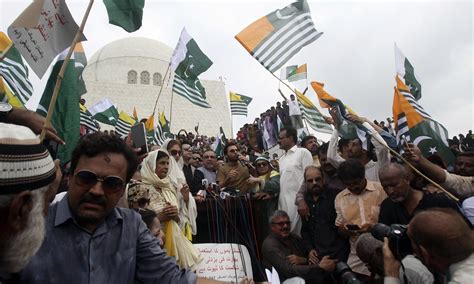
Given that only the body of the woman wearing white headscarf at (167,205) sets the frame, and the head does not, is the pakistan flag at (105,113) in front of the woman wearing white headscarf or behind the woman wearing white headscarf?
behind

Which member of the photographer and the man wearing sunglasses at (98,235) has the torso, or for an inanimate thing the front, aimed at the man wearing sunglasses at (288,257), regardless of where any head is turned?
the photographer

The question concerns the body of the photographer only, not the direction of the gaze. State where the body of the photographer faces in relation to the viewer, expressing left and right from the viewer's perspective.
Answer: facing away from the viewer and to the left of the viewer

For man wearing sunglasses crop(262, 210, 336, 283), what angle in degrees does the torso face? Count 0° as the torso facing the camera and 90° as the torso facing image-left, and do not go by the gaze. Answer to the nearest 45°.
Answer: approximately 315°

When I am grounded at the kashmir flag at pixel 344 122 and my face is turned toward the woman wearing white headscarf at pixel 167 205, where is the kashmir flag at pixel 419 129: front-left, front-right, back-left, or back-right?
back-left
